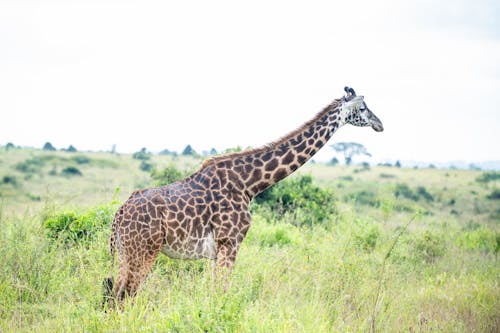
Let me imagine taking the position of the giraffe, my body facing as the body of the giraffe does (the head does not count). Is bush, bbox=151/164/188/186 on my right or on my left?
on my left

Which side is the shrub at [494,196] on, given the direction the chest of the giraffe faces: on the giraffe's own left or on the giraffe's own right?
on the giraffe's own left

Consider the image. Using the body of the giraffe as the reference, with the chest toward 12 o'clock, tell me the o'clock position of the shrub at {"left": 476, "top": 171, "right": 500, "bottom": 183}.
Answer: The shrub is roughly at 10 o'clock from the giraffe.

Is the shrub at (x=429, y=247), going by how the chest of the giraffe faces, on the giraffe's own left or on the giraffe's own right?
on the giraffe's own left

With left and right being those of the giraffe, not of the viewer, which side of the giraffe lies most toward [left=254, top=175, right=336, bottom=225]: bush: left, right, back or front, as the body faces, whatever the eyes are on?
left

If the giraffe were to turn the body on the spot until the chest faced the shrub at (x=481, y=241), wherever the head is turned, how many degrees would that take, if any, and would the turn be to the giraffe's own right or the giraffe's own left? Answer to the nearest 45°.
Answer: approximately 45° to the giraffe's own left

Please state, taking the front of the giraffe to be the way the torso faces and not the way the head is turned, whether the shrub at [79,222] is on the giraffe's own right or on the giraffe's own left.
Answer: on the giraffe's own left

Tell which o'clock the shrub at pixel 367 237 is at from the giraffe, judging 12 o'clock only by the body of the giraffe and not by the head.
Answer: The shrub is roughly at 10 o'clock from the giraffe.

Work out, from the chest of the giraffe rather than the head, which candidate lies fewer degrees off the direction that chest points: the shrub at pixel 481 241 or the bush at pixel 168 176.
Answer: the shrub

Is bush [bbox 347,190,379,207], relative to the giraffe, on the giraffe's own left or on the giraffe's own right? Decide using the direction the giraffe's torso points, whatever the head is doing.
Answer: on the giraffe's own left

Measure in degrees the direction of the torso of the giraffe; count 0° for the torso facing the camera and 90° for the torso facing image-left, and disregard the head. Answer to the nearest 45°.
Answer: approximately 270°

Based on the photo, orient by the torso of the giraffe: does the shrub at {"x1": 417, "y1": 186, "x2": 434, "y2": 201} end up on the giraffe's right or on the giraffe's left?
on the giraffe's left

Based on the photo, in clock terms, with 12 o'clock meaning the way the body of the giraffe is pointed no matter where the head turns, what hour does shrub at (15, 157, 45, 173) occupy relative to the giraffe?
The shrub is roughly at 8 o'clock from the giraffe.
